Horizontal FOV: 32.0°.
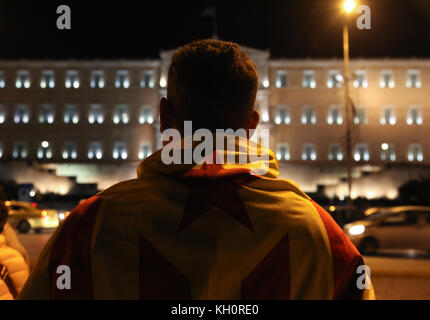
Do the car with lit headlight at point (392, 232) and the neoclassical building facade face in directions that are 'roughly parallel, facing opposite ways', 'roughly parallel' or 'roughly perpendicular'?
roughly perpendicular

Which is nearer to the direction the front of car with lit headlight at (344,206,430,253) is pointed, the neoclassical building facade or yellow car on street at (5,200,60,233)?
the yellow car on street

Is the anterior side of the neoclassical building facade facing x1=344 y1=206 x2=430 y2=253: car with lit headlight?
yes

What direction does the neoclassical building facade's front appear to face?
toward the camera

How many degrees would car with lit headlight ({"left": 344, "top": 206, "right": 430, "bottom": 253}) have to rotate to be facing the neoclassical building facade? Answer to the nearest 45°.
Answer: approximately 90° to its right

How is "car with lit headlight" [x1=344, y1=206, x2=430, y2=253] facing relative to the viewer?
to the viewer's left

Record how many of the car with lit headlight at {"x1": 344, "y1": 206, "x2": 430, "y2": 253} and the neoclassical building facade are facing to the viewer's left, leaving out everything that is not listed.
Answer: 1

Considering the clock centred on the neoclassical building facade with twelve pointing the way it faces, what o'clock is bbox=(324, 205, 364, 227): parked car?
The parked car is roughly at 12 o'clock from the neoclassical building facade.
